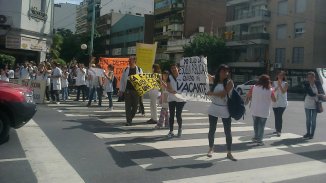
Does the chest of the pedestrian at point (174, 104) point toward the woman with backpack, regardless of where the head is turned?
no

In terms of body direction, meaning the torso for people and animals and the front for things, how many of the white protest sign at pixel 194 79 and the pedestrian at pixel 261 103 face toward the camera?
1

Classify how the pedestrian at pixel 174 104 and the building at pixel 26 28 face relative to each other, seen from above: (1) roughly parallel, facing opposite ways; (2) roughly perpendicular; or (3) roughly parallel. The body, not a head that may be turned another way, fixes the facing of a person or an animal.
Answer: roughly perpendicular

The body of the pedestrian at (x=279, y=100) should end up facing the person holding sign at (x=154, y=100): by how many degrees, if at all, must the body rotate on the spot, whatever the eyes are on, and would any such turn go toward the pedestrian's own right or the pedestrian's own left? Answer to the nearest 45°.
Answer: approximately 45° to the pedestrian's own right

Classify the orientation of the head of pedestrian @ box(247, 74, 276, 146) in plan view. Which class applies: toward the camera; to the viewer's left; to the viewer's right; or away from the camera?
away from the camera

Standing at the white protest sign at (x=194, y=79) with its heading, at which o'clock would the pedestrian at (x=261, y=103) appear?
The pedestrian is roughly at 9 o'clock from the white protest sign.

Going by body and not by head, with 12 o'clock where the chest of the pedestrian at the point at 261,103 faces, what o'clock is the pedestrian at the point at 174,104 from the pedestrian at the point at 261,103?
the pedestrian at the point at 174,104 is roughly at 9 o'clock from the pedestrian at the point at 261,103.

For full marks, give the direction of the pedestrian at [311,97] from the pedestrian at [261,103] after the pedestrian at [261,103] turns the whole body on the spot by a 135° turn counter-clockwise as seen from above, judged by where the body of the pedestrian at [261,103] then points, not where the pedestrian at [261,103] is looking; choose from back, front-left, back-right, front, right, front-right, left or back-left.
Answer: back

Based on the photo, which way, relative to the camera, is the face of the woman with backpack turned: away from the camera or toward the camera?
toward the camera

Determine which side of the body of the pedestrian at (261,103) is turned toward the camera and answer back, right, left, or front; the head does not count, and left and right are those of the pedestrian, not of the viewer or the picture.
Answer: back

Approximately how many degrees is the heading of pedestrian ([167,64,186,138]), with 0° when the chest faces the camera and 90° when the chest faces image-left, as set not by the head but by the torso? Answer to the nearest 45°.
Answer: approximately 45°

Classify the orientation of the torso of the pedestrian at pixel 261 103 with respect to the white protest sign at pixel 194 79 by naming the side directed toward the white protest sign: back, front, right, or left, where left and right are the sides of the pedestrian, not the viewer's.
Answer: left

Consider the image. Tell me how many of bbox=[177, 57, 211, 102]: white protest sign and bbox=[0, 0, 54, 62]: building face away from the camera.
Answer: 0

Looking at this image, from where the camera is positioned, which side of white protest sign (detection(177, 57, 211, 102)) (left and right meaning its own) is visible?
front

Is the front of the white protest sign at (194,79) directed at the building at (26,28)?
no

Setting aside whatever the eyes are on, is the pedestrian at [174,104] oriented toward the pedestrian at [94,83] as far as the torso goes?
no
